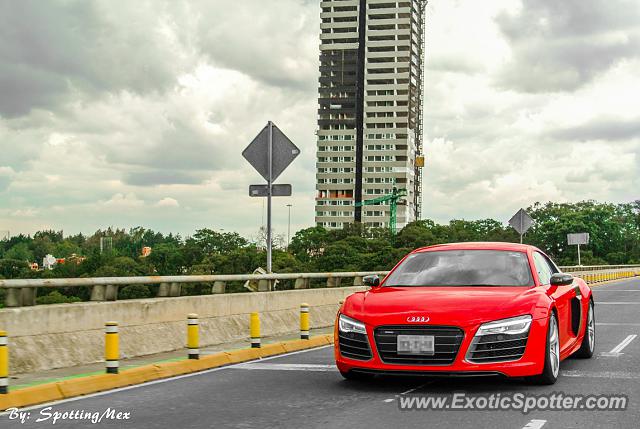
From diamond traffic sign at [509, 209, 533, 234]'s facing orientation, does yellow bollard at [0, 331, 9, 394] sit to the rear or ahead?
to the rear

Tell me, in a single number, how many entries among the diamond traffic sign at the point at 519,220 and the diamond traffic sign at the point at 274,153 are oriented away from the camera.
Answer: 2

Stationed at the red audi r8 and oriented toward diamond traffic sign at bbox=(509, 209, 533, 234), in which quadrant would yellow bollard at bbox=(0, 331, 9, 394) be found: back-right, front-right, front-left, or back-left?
back-left

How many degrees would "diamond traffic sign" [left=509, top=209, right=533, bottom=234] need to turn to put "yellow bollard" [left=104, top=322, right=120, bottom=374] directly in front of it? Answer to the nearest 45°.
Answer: approximately 180°

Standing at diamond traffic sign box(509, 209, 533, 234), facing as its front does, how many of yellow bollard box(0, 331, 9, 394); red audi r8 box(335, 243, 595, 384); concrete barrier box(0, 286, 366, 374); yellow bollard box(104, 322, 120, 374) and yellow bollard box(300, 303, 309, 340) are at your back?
5

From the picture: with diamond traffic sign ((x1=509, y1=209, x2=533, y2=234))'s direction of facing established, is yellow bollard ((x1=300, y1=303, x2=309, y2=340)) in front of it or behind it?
behind

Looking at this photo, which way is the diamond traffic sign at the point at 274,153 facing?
away from the camera

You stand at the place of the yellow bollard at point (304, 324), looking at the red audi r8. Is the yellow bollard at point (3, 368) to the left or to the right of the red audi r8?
right

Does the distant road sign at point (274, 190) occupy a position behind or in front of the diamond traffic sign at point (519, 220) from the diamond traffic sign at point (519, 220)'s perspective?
behind

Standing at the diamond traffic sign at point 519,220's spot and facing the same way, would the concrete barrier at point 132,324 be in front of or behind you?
behind

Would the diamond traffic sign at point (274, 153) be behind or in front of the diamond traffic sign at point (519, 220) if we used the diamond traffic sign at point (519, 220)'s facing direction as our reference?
behind

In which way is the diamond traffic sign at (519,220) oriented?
away from the camera

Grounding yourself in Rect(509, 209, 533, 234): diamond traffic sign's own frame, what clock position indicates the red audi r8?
The red audi r8 is roughly at 6 o'clock from the diamond traffic sign.

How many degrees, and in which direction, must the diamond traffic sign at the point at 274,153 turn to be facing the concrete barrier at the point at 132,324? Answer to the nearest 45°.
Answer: approximately 135° to its left
